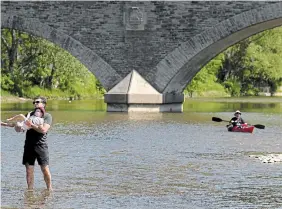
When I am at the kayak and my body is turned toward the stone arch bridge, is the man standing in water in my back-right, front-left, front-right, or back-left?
back-left

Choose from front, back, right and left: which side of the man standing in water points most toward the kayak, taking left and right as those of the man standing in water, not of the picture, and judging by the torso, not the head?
back

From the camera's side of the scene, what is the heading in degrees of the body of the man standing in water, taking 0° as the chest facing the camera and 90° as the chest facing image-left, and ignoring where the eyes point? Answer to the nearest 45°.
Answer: approximately 45°

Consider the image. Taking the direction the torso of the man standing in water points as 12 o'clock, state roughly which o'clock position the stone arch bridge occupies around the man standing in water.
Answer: The stone arch bridge is roughly at 5 o'clock from the man standing in water.
